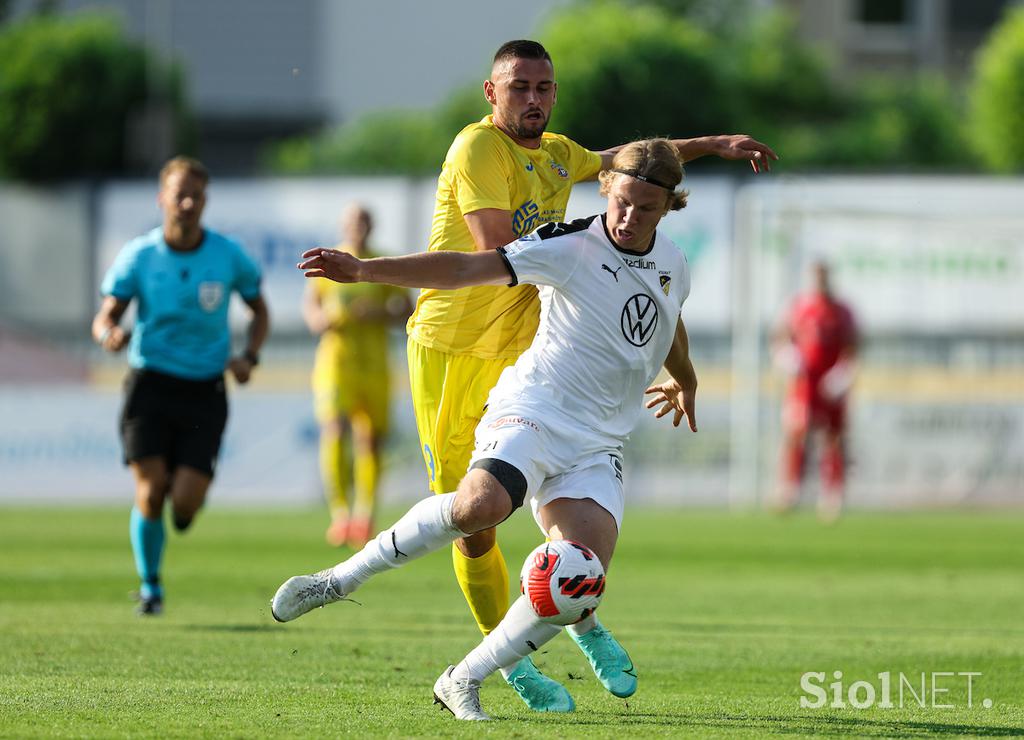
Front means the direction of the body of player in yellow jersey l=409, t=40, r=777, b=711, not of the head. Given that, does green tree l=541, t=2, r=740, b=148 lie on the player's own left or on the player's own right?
on the player's own left

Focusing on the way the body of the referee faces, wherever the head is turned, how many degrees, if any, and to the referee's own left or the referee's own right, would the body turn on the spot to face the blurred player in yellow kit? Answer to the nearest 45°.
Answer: approximately 180°

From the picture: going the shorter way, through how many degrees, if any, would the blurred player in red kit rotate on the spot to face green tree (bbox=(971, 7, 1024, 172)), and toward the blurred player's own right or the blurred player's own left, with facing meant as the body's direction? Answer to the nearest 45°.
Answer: approximately 180°

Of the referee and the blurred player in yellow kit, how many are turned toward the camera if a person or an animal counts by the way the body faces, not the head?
2

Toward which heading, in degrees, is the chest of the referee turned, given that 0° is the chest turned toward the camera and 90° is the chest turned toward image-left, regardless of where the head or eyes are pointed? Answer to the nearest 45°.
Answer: approximately 0°

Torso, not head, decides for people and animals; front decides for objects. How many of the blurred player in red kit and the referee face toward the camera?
2

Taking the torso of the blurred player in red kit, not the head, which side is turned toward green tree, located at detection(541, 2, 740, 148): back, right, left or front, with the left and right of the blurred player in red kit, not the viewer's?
back

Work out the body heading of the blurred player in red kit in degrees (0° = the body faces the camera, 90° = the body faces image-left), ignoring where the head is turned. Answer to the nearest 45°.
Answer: approximately 0°
